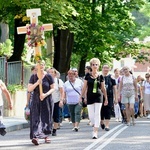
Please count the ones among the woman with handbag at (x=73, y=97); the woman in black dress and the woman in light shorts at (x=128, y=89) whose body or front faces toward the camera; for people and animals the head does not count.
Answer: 3

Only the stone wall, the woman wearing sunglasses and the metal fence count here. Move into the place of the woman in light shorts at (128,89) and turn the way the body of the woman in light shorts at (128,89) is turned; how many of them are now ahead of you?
1

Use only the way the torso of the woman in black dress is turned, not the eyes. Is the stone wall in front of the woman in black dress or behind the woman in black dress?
behind

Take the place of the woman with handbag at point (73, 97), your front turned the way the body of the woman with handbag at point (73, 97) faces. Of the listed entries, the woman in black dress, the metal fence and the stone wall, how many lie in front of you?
1

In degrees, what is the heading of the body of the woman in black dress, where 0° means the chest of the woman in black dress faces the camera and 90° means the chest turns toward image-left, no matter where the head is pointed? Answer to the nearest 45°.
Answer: approximately 0°
